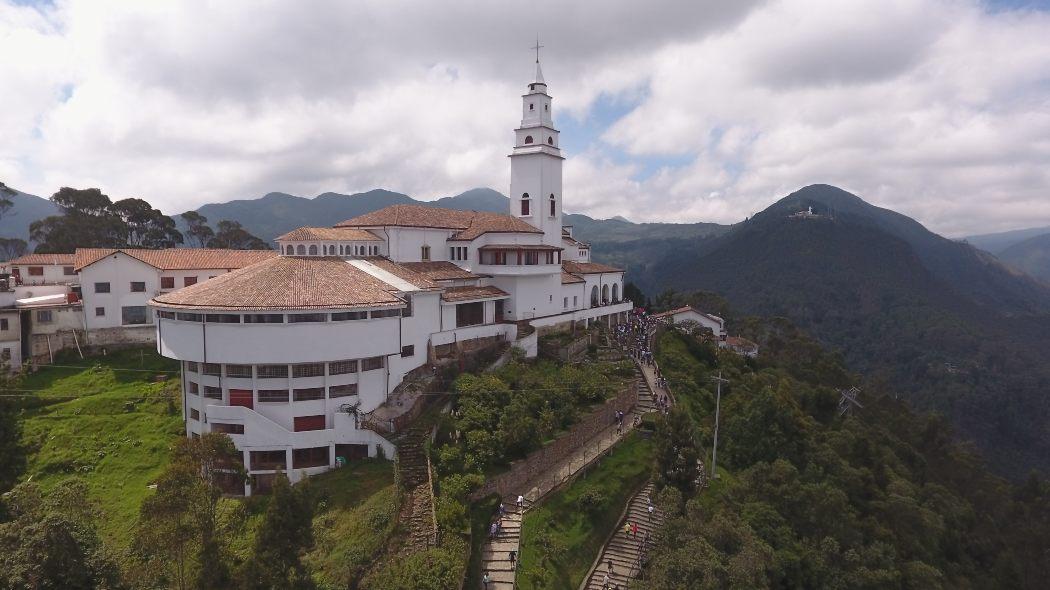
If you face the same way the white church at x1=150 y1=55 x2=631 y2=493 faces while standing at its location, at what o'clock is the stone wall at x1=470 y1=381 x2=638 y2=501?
The stone wall is roughly at 2 o'clock from the white church.

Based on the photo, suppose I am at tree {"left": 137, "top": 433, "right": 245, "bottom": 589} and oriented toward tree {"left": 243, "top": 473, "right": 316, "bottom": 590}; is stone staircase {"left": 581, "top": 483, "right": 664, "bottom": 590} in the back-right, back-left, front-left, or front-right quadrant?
front-left

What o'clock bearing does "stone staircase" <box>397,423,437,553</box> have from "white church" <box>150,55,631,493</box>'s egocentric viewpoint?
The stone staircase is roughly at 3 o'clock from the white church.

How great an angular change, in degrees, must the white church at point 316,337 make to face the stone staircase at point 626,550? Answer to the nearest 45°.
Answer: approximately 90° to its right

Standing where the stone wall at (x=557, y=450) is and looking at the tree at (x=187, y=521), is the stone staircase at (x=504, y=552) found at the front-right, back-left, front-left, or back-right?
front-left

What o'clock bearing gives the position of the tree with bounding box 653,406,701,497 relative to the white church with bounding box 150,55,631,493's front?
The tree is roughly at 2 o'clock from the white church.

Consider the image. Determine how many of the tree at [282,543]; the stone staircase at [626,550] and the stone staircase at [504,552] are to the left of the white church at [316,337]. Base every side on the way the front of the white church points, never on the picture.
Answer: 0

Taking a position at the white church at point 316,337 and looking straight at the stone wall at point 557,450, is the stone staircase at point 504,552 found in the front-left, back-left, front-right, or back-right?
front-right

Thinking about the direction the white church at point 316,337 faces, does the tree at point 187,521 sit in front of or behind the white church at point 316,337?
behind

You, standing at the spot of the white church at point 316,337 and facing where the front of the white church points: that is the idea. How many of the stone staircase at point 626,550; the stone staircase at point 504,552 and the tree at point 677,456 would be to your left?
0

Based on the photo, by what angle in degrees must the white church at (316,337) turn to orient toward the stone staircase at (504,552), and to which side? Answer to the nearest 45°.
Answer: approximately 90° to its right

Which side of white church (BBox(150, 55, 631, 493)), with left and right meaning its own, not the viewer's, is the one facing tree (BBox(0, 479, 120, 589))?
back

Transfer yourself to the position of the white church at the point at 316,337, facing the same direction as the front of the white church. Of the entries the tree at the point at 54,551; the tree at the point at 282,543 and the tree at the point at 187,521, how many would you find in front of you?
0

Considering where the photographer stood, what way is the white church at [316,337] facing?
facing away from the viewer and to the right of the viewer
